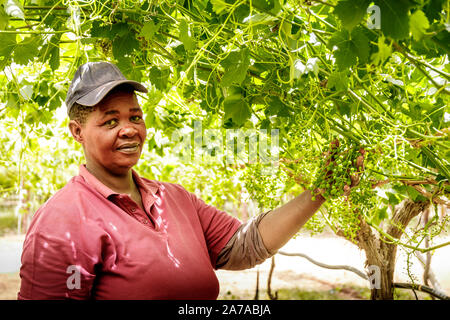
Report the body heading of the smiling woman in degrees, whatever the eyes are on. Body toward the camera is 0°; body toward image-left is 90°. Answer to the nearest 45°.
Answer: approximately 315°

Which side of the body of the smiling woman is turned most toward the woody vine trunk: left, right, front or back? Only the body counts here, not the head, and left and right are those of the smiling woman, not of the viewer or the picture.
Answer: left
